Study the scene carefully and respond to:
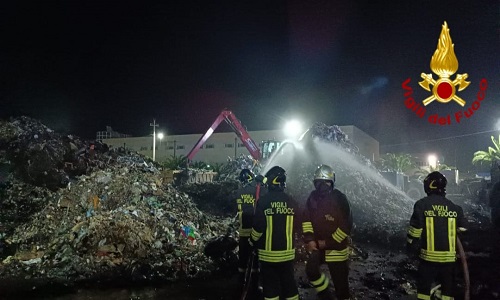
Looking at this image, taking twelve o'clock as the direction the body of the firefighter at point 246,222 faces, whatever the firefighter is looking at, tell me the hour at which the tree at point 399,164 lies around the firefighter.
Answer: The tree is roughly at 1 o'clock from the firefighter.

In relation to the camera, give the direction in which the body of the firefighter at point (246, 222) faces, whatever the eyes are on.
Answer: away from the camera

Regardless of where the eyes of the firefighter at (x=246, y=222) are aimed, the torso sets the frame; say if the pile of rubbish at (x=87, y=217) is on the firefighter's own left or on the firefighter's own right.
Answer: on the firefighter's own left

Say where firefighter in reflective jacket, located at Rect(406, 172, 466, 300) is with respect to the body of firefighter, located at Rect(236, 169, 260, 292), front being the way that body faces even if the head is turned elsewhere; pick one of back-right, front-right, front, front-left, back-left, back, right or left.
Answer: back-right

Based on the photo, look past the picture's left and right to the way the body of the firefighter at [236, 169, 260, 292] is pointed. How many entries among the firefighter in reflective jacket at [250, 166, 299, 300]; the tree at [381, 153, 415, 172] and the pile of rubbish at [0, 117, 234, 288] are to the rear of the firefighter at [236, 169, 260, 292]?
1

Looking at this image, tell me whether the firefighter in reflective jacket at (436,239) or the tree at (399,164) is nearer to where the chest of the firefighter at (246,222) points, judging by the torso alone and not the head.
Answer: the tree

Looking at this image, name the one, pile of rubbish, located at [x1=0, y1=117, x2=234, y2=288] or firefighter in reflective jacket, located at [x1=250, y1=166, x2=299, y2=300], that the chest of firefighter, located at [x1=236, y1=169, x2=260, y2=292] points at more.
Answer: the pile of rubbish

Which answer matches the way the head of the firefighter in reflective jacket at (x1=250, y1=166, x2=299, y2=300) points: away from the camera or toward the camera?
away from the camera

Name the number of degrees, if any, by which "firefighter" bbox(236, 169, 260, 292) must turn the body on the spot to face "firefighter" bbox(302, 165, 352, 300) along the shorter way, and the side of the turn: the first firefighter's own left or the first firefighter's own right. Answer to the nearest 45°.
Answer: approximately 135° to the first firefighter's own right

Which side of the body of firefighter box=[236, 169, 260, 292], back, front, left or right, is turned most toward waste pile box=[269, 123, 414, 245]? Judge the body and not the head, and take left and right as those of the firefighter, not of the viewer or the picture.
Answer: front
